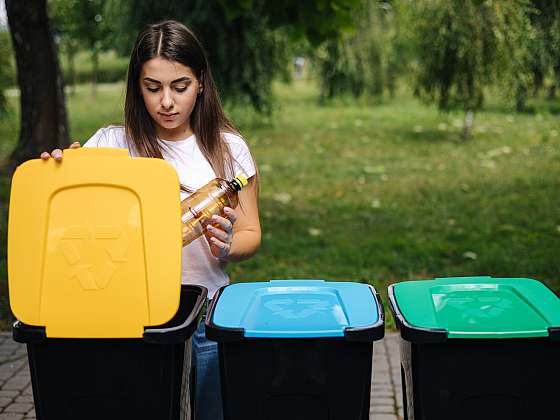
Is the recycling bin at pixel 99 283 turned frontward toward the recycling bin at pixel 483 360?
no

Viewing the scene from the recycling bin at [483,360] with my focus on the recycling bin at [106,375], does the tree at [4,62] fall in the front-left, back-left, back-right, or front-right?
front-right

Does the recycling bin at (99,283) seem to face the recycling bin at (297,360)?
no
